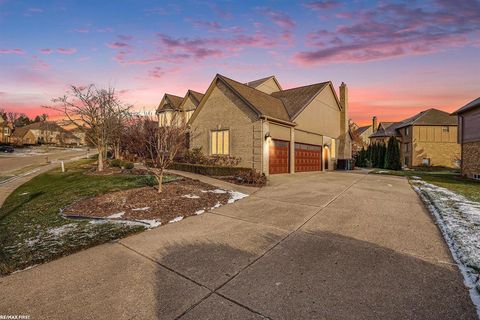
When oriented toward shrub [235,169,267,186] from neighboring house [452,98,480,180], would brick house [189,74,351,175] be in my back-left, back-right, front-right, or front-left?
front-right

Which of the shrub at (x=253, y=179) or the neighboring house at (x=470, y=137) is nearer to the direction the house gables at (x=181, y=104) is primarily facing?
the shrub

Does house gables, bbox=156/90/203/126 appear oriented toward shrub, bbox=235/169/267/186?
no

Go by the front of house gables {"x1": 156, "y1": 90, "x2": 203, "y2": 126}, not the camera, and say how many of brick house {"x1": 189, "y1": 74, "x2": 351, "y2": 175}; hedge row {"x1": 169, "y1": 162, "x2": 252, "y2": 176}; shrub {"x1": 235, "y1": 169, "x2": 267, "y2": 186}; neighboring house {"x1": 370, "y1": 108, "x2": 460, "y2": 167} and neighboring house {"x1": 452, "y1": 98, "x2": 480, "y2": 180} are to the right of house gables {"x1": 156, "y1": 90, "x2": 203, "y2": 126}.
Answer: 0

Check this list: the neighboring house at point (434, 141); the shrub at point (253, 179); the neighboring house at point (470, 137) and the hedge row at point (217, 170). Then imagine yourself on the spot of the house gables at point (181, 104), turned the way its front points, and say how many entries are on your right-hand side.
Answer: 0

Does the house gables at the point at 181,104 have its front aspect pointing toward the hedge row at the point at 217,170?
no

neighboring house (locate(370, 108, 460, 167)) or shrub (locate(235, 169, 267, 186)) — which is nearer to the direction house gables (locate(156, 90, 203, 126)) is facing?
the shrub

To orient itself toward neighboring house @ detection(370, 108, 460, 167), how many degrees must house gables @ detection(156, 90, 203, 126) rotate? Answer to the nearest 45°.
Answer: approximately 135° to its left

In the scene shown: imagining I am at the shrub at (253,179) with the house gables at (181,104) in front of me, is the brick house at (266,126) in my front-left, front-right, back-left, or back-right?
front-right

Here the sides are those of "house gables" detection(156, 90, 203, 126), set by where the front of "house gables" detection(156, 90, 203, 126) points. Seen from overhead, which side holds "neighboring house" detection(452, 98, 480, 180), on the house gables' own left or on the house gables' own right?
on the house gables' own left

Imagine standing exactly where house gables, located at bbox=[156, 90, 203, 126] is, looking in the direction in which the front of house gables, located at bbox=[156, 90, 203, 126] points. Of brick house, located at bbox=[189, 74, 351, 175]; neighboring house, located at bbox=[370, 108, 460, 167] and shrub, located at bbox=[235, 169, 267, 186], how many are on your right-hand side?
0

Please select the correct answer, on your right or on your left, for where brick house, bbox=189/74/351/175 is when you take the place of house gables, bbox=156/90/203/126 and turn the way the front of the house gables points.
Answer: on your left

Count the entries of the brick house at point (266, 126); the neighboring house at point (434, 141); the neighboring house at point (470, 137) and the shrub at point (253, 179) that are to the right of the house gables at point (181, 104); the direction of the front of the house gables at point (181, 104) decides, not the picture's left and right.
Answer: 0

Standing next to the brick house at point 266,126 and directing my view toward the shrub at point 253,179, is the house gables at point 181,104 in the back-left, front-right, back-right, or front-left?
back-right
